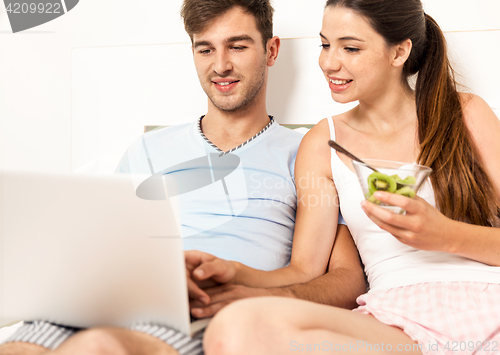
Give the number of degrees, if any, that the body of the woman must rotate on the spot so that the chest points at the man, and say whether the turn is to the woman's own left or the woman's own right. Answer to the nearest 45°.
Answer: approximately 90° to the woman's own right

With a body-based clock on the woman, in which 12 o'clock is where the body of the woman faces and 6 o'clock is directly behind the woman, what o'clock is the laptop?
The laptop is roughly at 12 o'clock from the woman.

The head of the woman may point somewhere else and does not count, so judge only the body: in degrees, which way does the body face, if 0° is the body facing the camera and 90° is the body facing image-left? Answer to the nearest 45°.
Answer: approximately 45°

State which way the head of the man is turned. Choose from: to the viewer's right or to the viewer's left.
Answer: to the viewer's left
